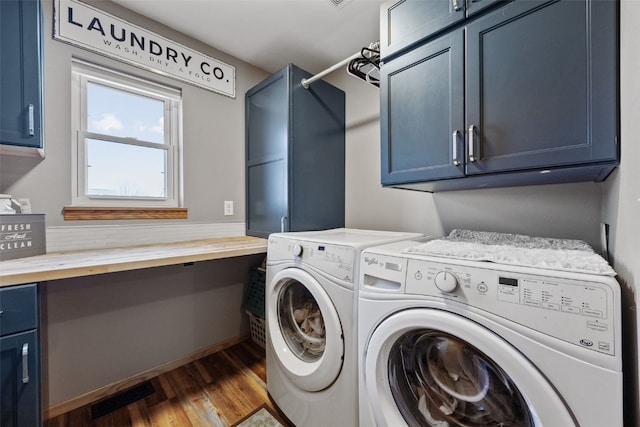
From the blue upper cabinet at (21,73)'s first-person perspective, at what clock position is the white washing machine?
The white washing machine is roughly at 11 o'clock from the blue upper cabinet.

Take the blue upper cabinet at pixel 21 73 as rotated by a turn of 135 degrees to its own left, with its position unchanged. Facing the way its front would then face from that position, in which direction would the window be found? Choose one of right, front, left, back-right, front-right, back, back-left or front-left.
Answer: front

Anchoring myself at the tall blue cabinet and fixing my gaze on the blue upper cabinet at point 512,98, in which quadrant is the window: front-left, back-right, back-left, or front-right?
back-right

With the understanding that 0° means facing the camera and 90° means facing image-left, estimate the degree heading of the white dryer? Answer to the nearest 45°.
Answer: approximately 45°

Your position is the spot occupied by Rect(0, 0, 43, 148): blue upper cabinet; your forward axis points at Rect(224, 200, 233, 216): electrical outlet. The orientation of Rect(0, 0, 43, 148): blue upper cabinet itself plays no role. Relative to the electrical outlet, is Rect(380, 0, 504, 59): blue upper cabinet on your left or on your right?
right

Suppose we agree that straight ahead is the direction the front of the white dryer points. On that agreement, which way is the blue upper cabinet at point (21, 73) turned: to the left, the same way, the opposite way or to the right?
to the left
